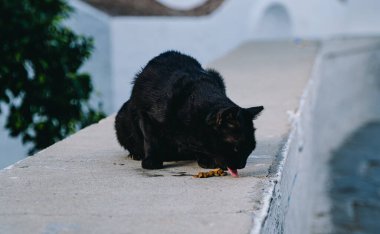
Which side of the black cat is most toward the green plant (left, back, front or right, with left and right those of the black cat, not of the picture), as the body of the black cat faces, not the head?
back

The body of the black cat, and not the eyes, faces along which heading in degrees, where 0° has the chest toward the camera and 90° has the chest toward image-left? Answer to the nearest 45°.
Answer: approximately 315°
